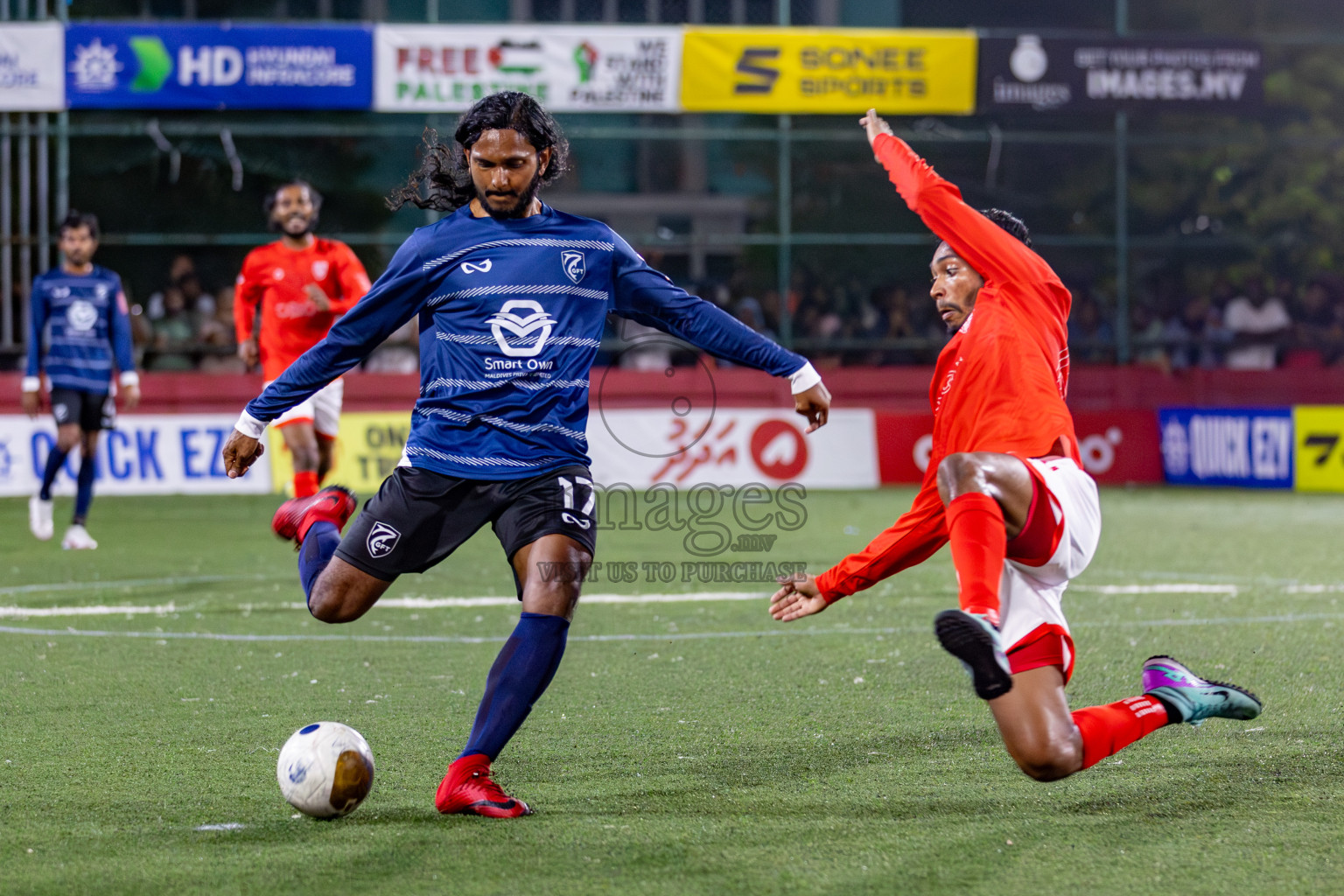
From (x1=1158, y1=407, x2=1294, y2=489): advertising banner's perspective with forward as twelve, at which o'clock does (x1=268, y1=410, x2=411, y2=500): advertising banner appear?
(x1=268, y1=410, x2=411, y2=500): advertising banner is roughly at 2 o'clock from (x1=1158, y1=407, x2=1294, y2=489): advertising banner.

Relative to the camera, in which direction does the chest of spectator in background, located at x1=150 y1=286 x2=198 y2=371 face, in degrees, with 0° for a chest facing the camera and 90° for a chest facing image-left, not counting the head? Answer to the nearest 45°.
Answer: approximately 0°

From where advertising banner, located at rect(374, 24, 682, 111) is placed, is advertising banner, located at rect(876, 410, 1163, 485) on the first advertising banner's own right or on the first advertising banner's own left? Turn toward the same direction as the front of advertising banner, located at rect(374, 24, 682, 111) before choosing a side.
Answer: on the first advertising banner's own left

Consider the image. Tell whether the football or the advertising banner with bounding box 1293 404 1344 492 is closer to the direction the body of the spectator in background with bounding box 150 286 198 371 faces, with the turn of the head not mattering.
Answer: the football
